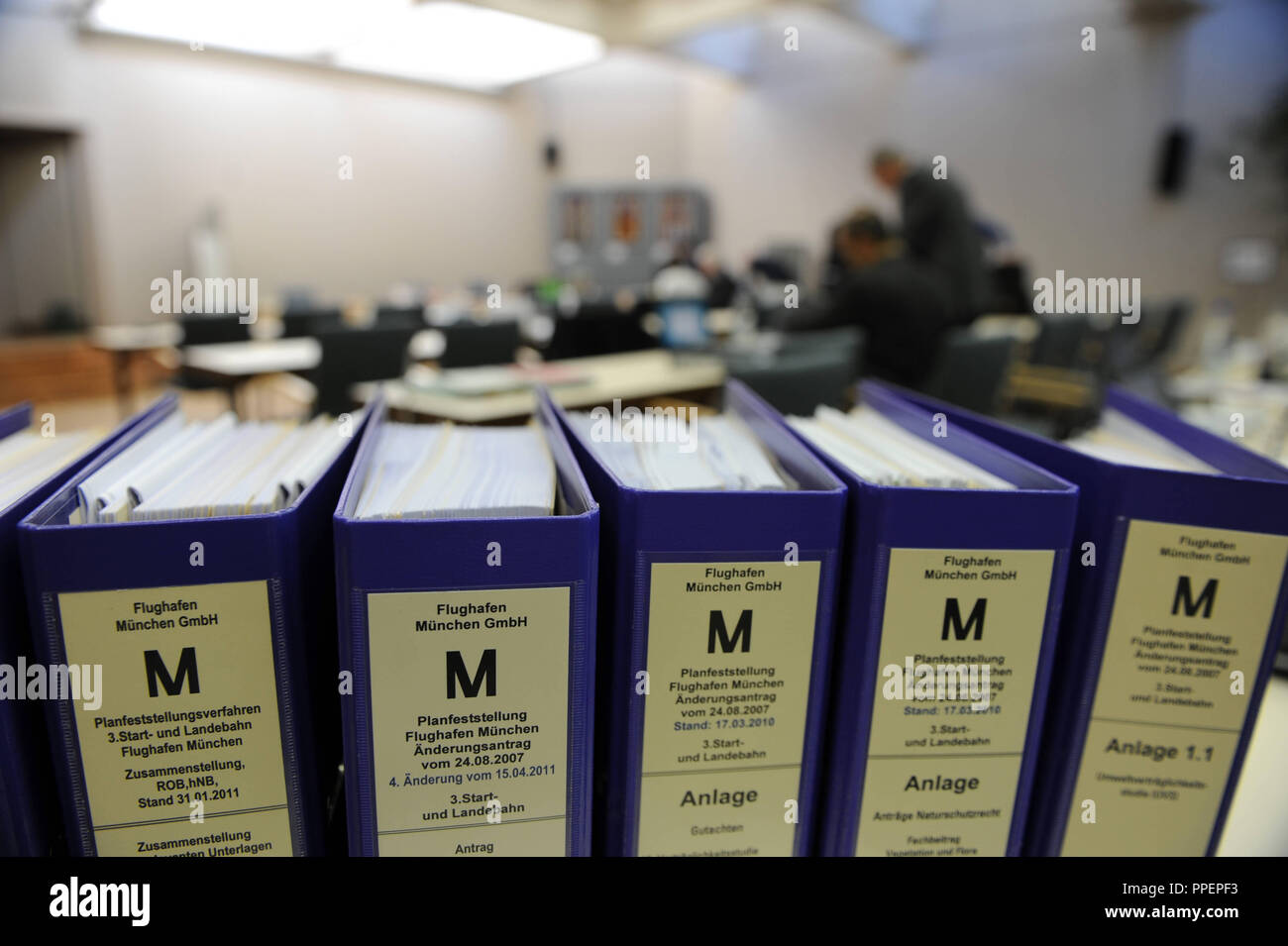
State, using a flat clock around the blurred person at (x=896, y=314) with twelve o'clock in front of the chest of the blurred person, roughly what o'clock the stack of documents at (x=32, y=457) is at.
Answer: The stack of documents is roughly at 8 o'clock from the blurred person.

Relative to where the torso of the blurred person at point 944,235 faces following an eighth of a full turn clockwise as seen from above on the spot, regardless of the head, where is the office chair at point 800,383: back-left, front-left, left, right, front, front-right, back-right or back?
back-left

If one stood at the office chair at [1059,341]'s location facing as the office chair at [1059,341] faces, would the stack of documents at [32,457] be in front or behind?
behind

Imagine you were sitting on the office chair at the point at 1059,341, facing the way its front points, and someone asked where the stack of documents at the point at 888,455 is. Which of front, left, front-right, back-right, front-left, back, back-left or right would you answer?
back

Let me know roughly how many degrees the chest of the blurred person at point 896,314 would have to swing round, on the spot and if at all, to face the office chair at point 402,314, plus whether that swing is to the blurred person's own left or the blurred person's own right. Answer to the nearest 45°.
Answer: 0° — they already face it

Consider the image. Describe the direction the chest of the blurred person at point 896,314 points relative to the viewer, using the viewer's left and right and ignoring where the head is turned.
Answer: facing away from the viewer and to the left of the viewer

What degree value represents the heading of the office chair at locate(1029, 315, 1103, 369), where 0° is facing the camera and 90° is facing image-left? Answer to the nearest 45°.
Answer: approximately 180°

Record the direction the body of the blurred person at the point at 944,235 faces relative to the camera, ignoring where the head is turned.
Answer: to the viewer's left

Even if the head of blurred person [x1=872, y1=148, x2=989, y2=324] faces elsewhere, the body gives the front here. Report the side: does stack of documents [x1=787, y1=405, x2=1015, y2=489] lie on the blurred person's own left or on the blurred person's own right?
on the blurred person's own left
